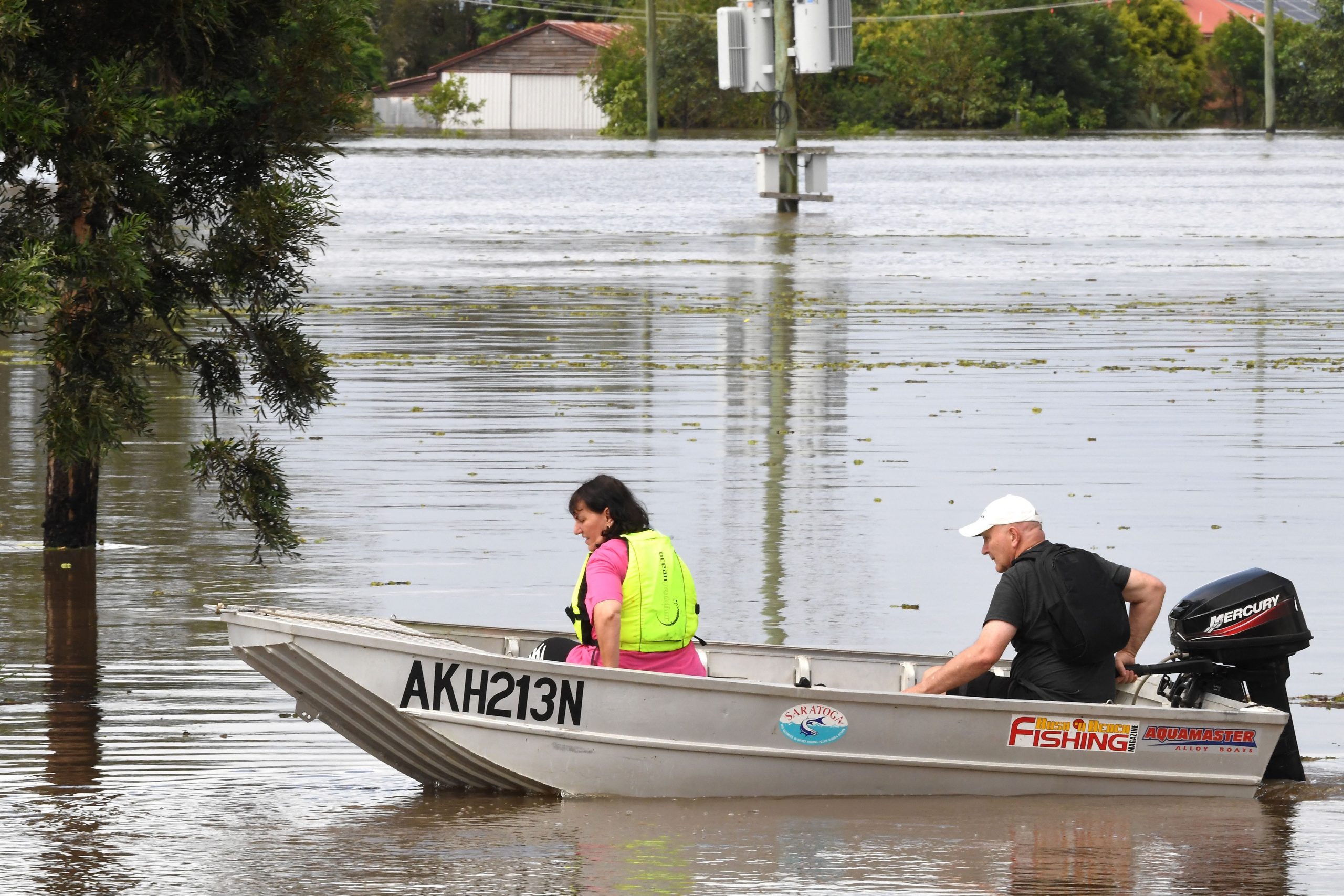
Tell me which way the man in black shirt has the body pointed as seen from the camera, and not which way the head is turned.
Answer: to the viewer's left

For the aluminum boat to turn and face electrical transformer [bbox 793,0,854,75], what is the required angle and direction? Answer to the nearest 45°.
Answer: approximately 90° to its right

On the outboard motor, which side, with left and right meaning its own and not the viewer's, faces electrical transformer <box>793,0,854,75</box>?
right

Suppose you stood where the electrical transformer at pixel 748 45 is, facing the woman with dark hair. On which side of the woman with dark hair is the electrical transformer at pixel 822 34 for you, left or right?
left

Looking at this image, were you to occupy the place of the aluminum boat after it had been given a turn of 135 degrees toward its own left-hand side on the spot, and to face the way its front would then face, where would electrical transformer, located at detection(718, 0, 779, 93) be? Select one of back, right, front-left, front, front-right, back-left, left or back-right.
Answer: back-left

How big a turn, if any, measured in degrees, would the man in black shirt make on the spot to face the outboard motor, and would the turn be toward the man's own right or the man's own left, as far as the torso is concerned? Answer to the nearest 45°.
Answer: approximately 180°

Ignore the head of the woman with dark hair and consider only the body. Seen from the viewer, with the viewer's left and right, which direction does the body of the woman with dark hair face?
facing away from the viewer and to the left of the viewer

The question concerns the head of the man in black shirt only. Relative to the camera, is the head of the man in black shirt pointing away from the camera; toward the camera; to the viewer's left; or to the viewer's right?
to the viewer's left

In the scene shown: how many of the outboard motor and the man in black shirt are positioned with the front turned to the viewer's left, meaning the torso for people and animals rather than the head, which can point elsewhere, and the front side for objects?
2

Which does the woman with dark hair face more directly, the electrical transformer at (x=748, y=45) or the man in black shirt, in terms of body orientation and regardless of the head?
the electrical transformer

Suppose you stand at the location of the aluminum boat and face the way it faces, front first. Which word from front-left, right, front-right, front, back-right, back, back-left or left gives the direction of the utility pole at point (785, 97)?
right

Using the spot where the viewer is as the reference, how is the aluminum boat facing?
facing to the left of the viewer

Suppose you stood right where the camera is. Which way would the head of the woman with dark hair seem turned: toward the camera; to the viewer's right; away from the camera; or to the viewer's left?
to the viewer's left

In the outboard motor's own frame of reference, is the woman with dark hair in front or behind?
in front

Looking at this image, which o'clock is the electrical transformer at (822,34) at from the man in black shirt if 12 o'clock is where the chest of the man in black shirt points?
The electrical transformer is roughly at 3 o'clock from the man in black shirt.

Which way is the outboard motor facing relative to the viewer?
to the viewer's left
